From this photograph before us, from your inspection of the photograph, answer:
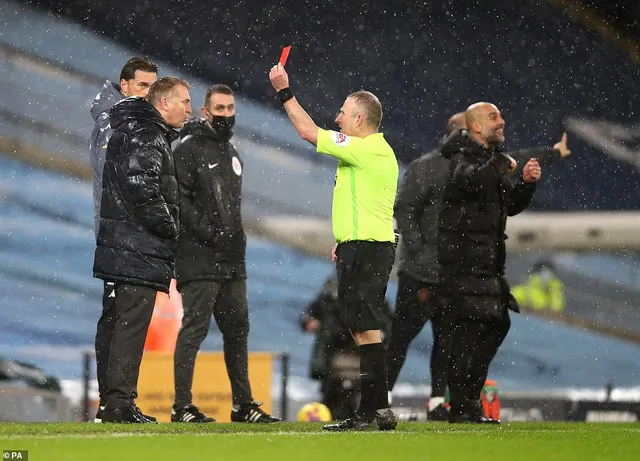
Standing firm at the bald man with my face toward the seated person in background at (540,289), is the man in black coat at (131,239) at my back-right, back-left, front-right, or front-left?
back-left

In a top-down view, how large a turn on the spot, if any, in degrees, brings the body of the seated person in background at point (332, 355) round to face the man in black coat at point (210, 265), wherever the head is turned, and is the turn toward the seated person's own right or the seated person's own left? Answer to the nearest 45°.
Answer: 0° — they already face them

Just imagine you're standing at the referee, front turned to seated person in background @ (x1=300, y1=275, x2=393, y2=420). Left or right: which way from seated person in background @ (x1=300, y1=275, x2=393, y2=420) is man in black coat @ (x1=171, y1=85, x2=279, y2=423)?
left

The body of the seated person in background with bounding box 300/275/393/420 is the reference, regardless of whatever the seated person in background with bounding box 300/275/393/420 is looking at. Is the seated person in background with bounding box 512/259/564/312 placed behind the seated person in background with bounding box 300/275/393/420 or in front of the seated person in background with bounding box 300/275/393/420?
behind

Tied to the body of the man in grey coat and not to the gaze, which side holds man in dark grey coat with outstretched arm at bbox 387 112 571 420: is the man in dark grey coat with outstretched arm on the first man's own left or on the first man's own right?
on the first man's own left

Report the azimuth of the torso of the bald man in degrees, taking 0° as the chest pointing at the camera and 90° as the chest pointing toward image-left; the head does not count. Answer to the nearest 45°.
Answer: approximately 270°

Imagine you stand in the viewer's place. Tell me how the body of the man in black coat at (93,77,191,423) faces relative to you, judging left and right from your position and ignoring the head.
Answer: facing to the right of the viewer

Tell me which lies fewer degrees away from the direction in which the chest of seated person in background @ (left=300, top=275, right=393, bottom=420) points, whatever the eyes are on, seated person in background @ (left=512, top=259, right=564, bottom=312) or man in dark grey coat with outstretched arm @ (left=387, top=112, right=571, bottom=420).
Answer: the man in dark grey coat with outstretched arm
